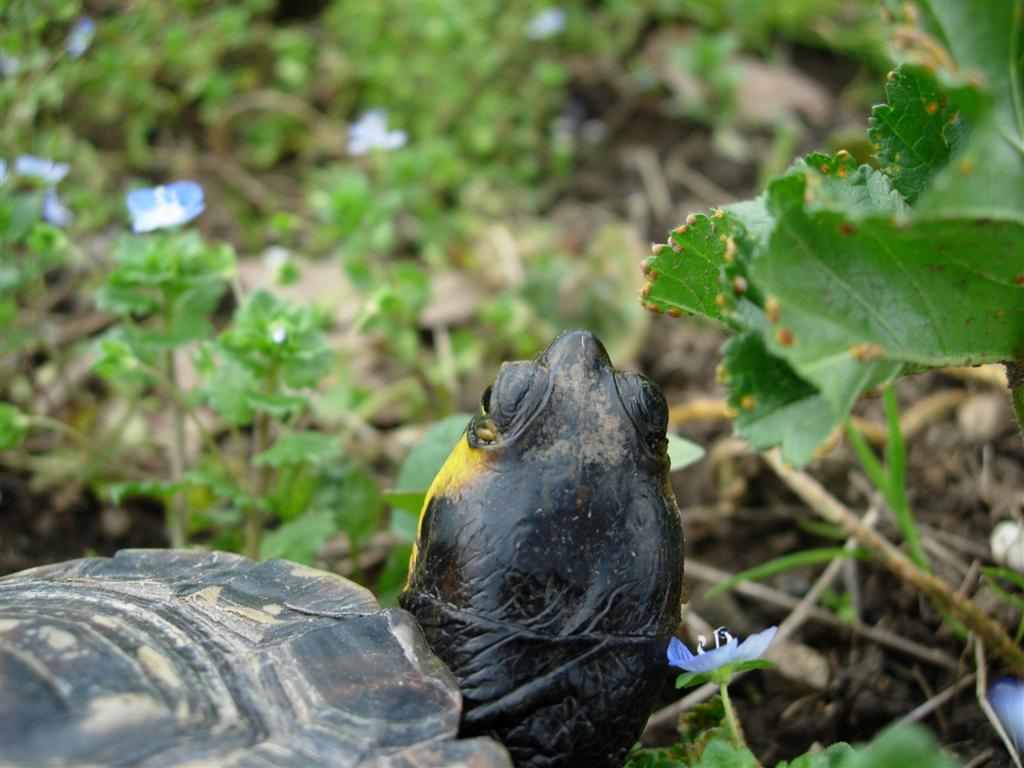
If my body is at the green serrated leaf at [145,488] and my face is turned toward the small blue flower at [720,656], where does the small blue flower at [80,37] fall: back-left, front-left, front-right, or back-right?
back-left

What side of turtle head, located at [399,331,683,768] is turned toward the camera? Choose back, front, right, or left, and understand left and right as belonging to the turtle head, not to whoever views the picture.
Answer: back

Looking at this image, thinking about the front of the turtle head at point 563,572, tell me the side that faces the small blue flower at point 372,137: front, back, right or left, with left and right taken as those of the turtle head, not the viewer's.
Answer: front

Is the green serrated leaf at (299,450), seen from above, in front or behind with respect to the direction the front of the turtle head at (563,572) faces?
in front

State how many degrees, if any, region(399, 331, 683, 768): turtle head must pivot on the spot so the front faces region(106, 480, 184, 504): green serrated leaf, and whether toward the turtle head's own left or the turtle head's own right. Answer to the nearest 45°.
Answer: approximately 45° to the turtle head's own left
